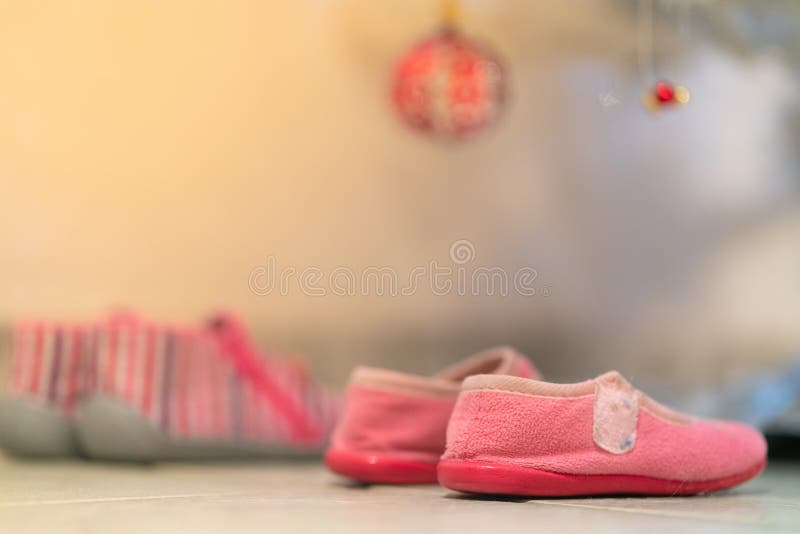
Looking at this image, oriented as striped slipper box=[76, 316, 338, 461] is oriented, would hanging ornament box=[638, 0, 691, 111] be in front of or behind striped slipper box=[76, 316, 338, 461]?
in front

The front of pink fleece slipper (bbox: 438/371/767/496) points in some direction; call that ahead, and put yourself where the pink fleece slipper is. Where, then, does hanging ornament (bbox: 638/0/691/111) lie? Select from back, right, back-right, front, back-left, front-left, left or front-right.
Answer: left

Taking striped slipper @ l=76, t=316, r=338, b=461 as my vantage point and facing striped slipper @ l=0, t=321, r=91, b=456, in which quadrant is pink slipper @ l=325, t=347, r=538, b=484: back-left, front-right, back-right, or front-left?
back-left

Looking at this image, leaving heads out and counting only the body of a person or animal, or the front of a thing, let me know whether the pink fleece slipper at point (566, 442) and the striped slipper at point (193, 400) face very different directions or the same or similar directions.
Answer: same or similar directions

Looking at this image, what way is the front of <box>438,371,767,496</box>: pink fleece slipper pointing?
to the viewer's right

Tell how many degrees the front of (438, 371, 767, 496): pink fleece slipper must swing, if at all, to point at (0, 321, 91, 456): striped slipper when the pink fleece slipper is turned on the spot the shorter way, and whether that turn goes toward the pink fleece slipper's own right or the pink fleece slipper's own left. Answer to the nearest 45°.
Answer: approximately 135° to the pink fleece slipper's own left
